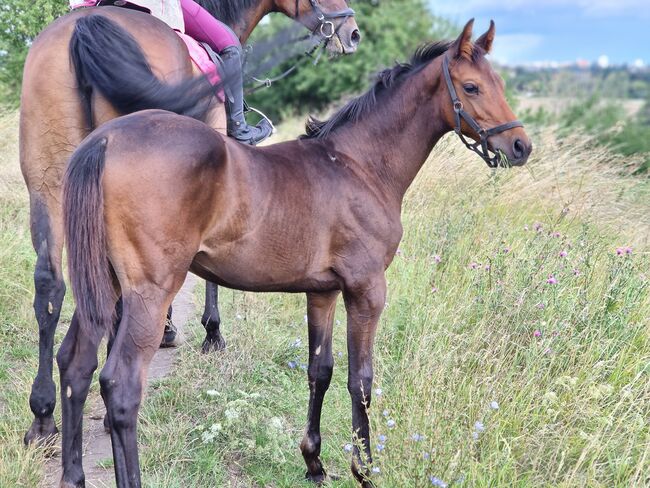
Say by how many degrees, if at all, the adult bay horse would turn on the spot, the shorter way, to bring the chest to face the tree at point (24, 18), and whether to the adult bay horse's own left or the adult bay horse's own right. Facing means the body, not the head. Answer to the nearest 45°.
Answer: approximately 45° to the adult bay horse's own left

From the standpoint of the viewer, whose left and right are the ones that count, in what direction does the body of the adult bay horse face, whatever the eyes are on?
facing away from the viewer and to the right of the viewer

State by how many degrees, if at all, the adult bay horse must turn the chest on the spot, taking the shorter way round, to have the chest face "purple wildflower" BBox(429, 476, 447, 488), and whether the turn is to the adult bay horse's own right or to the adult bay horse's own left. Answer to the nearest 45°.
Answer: approximately 90° to the adult bay horse's own right

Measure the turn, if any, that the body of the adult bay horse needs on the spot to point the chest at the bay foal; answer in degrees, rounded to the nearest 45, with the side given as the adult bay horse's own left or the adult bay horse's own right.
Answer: approximately 90° to the adult bay horse's own right
